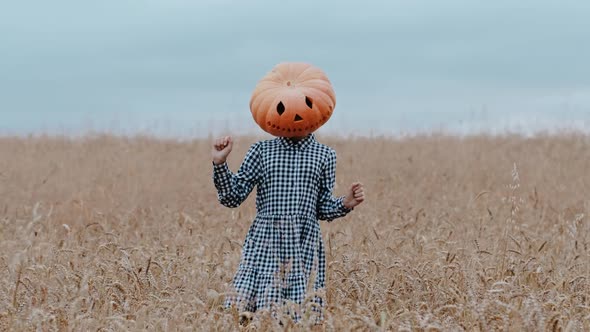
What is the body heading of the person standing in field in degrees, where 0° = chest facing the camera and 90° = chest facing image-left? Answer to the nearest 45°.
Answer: approximately 0°
